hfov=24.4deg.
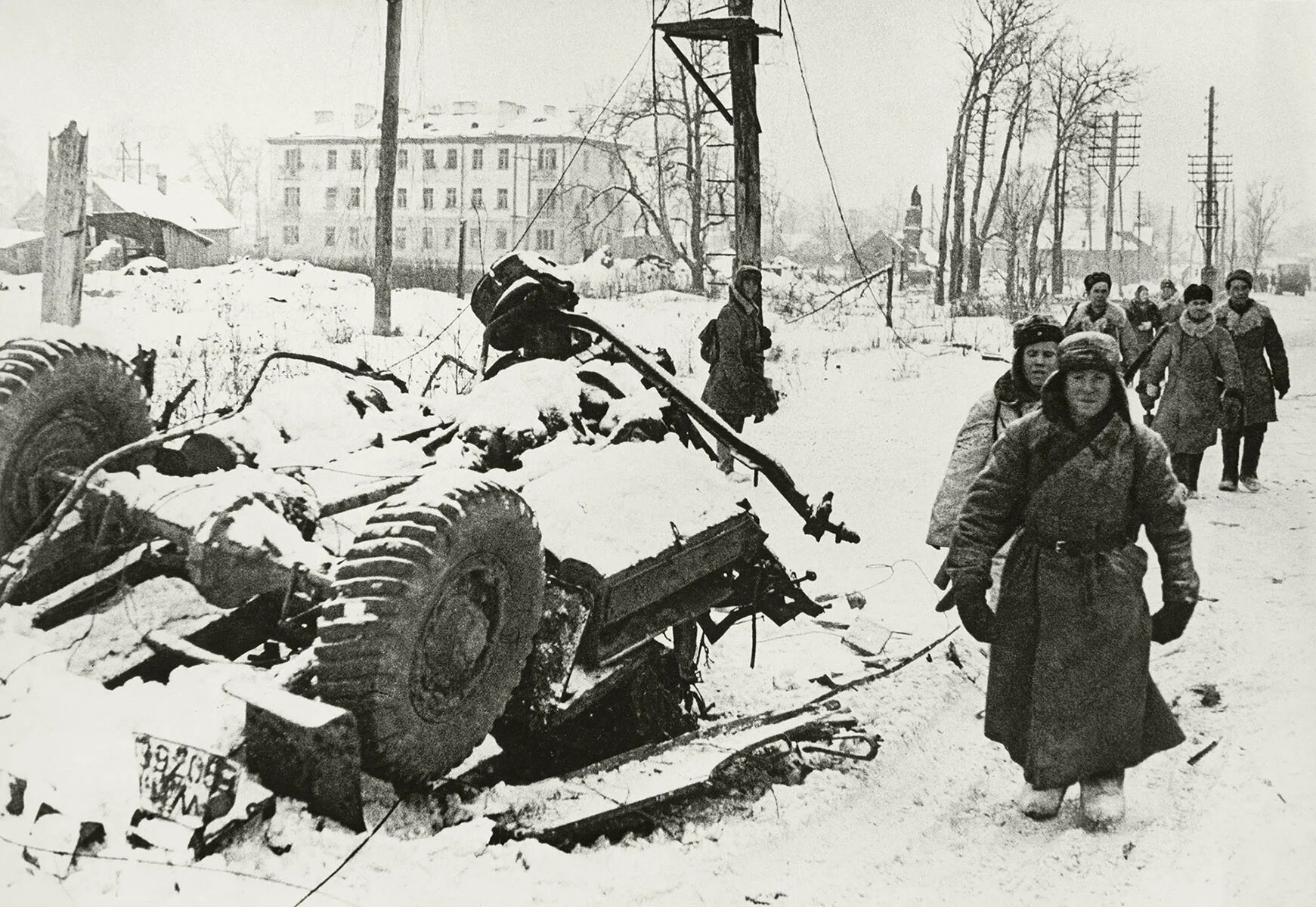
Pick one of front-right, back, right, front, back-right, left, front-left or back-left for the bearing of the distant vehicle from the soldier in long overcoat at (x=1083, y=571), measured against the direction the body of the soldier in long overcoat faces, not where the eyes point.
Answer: back

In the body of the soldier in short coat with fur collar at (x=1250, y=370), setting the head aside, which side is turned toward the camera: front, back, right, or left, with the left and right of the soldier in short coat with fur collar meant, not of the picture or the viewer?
front

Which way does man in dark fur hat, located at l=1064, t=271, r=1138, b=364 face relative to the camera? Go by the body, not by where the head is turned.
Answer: toward the camera

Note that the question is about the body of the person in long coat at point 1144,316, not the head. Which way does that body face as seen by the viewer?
toward the camera

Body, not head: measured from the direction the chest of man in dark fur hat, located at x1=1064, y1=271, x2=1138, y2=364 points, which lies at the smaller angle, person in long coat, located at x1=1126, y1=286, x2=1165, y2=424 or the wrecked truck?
the wrecked truck
